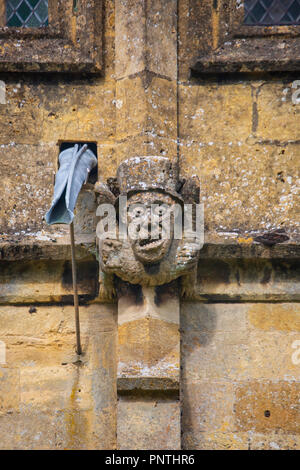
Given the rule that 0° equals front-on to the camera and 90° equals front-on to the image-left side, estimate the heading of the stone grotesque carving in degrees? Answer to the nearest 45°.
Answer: approximately 0°

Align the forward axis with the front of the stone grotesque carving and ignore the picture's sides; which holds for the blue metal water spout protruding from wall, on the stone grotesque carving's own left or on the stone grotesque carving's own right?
on the stone grotesque carving's own right
